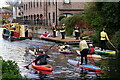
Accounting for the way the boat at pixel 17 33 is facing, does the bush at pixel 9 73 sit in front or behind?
in front

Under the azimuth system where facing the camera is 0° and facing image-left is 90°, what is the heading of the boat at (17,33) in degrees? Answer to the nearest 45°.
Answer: approximately 45°

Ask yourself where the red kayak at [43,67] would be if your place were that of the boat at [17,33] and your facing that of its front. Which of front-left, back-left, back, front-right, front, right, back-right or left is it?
front-left
